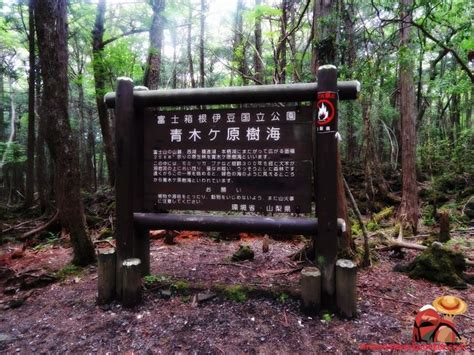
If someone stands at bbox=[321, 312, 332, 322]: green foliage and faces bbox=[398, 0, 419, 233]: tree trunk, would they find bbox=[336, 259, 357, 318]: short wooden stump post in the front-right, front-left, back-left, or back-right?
front-right

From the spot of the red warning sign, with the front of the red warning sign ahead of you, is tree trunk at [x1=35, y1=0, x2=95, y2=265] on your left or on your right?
on your right

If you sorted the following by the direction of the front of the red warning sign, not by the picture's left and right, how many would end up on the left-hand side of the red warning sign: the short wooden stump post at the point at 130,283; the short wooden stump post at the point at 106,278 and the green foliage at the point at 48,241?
0

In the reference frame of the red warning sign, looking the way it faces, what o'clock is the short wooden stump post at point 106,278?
The short wooden stump post is roughly at 3 o'clock from the red warning sign.

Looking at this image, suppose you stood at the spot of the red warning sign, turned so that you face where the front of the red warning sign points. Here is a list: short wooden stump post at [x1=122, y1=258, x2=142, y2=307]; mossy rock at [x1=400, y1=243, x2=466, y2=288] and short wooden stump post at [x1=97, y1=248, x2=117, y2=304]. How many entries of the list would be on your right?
2

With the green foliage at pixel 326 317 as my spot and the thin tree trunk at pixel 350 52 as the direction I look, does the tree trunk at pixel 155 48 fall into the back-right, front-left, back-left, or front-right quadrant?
front-left

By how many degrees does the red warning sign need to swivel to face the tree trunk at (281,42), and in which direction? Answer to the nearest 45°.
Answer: approximately 180°

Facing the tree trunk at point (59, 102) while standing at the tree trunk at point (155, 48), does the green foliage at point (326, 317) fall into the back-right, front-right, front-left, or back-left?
front-left

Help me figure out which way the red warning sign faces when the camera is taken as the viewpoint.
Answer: facing the viewer

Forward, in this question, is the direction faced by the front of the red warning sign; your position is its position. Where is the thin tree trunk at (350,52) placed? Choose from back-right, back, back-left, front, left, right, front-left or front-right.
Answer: back

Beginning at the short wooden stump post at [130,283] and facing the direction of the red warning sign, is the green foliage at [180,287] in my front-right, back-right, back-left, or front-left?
front-left

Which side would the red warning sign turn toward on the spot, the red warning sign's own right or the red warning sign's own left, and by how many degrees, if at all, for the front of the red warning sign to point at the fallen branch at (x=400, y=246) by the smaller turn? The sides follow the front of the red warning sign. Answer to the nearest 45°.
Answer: approximately 135° to the red warning sign's own left

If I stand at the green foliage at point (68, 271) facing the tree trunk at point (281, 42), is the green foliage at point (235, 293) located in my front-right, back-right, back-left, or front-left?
front-right

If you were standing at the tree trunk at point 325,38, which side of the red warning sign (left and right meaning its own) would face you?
back
